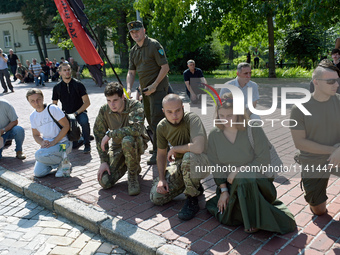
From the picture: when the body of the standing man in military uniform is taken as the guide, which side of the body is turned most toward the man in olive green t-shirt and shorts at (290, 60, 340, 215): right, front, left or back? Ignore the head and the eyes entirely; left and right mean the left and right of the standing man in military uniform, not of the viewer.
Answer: left

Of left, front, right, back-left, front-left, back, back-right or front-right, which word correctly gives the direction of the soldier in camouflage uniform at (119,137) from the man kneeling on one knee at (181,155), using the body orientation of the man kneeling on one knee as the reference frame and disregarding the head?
right

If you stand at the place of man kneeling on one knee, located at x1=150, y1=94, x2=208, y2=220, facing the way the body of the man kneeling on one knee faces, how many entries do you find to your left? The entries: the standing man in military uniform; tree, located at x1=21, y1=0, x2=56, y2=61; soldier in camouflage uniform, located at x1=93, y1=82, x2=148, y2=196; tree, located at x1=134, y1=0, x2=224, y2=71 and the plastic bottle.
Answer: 0

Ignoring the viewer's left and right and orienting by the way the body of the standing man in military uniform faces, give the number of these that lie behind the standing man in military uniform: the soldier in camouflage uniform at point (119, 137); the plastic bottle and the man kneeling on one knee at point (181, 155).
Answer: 0

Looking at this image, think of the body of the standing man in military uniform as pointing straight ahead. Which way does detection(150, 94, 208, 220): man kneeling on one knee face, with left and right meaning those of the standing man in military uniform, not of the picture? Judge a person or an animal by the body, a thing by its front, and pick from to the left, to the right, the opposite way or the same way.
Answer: the same way

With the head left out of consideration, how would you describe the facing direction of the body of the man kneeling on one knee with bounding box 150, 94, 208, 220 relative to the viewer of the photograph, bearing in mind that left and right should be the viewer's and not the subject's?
facing the viewer and to the left of the viewer

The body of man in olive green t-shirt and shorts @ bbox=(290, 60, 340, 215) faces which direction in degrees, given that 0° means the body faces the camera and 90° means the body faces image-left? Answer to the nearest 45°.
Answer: approximately 315°

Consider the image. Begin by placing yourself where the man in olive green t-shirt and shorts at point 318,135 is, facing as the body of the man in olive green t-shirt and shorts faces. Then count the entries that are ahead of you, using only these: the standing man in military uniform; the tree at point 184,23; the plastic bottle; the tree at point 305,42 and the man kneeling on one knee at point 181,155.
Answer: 0

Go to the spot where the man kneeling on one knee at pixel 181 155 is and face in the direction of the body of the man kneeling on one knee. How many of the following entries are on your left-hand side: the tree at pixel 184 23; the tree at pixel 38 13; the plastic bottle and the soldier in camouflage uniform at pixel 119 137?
0

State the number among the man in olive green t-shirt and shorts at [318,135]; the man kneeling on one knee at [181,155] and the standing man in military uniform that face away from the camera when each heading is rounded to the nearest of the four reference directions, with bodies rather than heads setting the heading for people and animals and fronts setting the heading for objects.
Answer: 0

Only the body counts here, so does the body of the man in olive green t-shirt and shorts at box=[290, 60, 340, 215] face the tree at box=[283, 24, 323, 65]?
no

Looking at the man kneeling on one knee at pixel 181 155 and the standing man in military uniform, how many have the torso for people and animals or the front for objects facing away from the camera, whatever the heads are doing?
0

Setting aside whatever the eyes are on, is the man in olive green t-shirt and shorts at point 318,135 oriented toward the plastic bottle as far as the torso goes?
no

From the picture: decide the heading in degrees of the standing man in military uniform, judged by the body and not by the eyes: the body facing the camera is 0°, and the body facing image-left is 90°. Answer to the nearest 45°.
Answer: approximately 45°

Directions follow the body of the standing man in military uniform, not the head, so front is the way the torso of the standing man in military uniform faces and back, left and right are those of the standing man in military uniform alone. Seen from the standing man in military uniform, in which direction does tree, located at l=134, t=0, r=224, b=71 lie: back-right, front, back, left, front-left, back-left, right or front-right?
back-right

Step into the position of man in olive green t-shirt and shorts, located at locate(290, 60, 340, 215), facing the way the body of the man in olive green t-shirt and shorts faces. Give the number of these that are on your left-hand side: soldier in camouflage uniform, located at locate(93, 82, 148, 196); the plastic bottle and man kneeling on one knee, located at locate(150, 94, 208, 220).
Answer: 0
